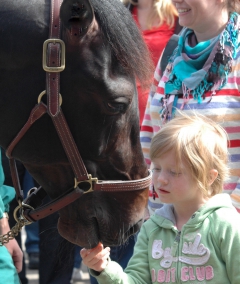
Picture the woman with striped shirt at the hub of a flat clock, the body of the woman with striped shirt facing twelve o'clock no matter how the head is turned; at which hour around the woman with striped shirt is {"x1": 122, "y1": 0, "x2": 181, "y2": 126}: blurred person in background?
The blurred person in background is roughly at 4 o'clock from the woman with striped shirt.

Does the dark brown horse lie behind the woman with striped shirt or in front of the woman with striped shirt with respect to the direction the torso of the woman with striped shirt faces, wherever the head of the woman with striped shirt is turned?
in front

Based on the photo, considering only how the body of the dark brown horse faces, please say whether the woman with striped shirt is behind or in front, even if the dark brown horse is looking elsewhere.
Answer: in front

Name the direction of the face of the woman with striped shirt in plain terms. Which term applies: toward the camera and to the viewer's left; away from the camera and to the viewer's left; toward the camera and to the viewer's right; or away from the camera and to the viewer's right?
toward the camera and to the viewer's left

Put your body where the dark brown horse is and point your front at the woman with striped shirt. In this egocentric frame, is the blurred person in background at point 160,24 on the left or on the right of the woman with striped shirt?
left

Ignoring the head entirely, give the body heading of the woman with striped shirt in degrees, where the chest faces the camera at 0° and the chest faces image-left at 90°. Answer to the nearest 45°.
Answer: approximately 45°

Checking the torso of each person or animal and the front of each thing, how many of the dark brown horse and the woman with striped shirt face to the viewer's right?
1

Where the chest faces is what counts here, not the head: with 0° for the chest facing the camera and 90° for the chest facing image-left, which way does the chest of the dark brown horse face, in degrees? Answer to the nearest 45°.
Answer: approximately 270°

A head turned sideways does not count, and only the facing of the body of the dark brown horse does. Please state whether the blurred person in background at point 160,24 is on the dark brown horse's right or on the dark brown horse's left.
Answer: on the dark brown horse's left
